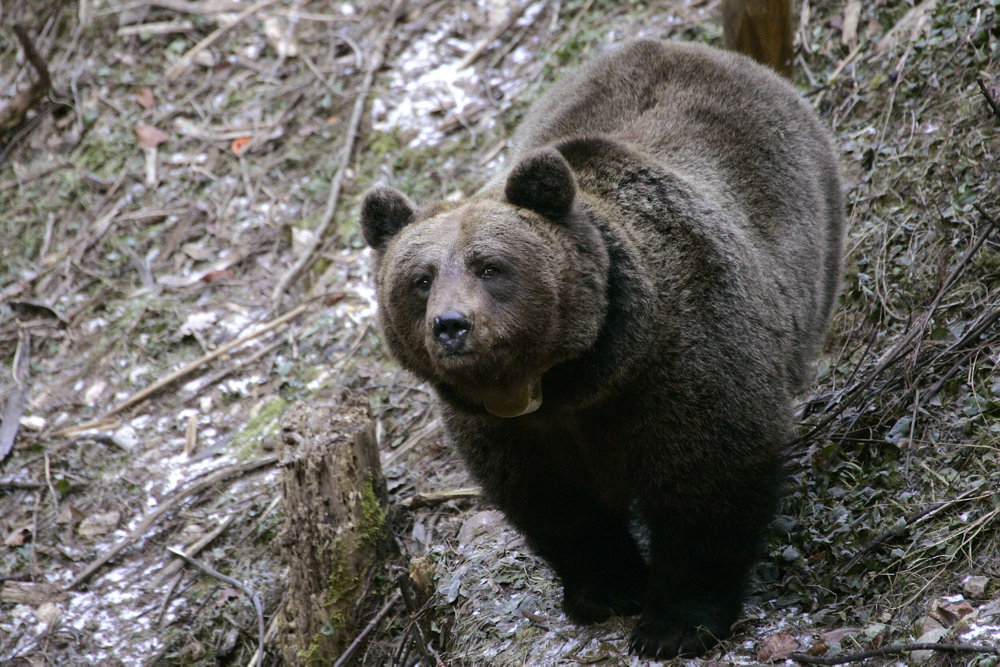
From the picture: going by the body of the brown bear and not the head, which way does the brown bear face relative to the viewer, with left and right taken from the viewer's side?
facing the viewer and to the left of the viewer

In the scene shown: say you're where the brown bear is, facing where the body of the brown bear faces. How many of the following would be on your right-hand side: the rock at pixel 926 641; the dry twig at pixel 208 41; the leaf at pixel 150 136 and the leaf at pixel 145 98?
3

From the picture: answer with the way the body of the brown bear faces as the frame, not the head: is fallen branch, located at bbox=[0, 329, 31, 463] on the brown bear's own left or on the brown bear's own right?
on the brown bear's own right

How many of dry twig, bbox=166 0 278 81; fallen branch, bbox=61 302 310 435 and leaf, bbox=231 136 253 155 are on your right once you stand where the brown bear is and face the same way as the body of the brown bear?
3

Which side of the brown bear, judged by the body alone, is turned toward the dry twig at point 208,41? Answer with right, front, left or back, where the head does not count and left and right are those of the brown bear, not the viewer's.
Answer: right

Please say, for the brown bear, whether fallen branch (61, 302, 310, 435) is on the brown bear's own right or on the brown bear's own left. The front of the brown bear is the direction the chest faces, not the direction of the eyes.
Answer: on the brown bear's own right

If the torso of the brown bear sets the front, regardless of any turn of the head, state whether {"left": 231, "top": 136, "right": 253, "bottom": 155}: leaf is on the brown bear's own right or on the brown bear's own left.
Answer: on the brown bear's own right

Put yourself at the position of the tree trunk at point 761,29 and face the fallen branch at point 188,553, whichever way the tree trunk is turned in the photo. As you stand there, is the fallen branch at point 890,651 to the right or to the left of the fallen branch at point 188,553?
left

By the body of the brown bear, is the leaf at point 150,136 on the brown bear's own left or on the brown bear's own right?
on the brown bear's own right

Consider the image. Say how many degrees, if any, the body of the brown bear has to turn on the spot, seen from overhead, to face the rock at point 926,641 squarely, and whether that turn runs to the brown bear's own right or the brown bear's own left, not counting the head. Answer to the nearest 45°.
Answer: approximately 90° to the brown bear's own left
